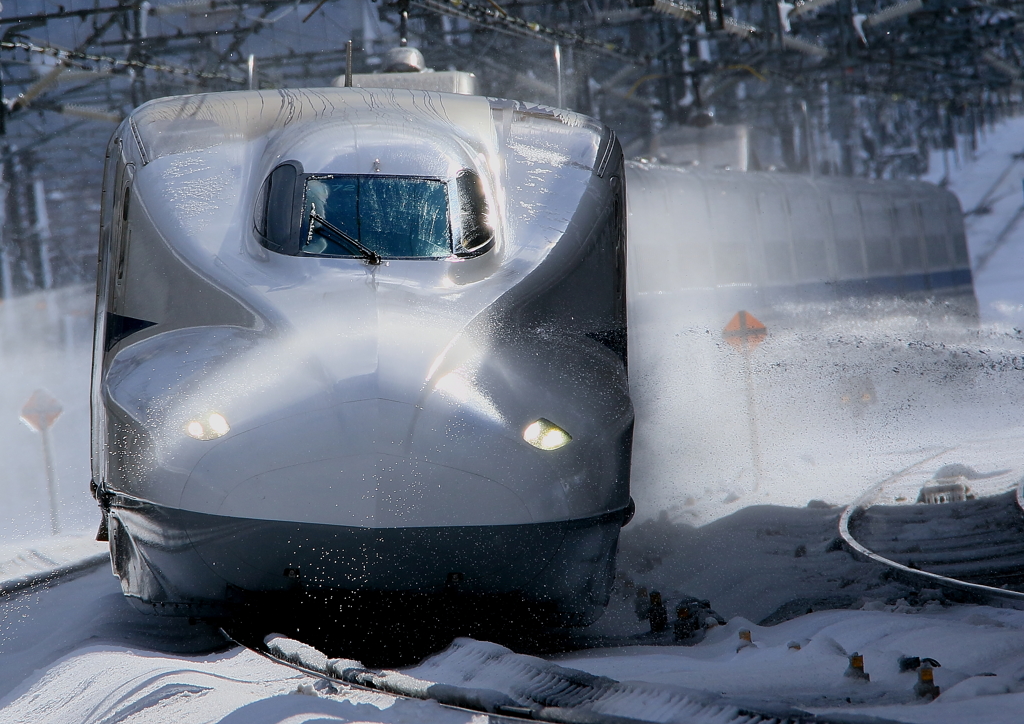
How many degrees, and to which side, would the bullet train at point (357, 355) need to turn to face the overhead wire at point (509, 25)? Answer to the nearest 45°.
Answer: approximately 180°

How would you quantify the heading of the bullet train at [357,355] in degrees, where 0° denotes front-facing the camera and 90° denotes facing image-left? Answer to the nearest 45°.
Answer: approximately 0°

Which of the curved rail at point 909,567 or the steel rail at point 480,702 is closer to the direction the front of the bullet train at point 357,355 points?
the steel rail

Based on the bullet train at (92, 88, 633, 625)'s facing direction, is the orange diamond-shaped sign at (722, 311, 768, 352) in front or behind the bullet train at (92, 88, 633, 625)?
behind

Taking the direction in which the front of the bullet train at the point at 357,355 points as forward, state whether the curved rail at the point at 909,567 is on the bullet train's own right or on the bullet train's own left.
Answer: on the bullet train's own left

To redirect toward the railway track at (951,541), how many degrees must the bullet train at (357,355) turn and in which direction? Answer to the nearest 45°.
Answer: approximately 135° to its left
